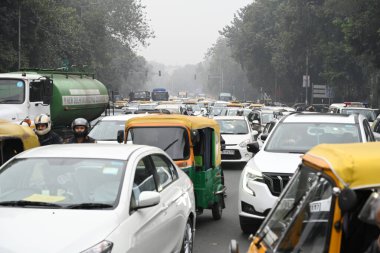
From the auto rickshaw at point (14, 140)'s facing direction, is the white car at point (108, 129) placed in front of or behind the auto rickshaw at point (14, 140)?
behind

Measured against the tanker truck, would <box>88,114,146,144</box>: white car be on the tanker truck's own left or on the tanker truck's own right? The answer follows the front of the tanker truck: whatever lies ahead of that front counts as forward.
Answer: on the tanker truck's own left

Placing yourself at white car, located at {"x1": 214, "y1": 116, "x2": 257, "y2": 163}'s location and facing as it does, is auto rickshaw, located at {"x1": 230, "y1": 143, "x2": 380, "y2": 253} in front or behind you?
in front

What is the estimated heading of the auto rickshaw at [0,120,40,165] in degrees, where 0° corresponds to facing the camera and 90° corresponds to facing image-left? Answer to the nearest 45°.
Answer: approximately 45°

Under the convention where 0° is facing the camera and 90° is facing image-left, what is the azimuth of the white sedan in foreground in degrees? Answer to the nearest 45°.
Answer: approximately 45°

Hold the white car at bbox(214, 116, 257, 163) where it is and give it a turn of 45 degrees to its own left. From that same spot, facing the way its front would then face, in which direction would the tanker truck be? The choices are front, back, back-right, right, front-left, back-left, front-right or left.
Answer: back-right

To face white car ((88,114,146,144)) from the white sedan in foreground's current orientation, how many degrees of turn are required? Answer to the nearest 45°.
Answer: approximately 135° to its right

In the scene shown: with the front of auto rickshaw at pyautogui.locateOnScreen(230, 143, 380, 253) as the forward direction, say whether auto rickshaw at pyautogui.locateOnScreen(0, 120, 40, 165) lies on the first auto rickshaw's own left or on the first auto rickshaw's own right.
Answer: on the first auto rickshaw's own right

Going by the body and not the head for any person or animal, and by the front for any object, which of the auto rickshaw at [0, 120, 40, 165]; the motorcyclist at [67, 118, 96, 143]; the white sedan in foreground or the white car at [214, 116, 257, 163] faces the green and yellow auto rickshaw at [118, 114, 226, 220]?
the white car

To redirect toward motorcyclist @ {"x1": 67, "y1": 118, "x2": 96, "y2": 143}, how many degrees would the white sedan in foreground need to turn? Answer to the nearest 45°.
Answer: approximately 135° to its right

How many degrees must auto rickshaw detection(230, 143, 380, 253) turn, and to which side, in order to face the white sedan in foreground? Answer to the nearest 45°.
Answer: approximately 90° to its right

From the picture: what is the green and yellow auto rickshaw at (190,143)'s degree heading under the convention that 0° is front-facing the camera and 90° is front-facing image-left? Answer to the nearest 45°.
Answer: approximately 45°

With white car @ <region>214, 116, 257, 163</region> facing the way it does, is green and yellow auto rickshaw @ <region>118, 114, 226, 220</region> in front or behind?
in front
